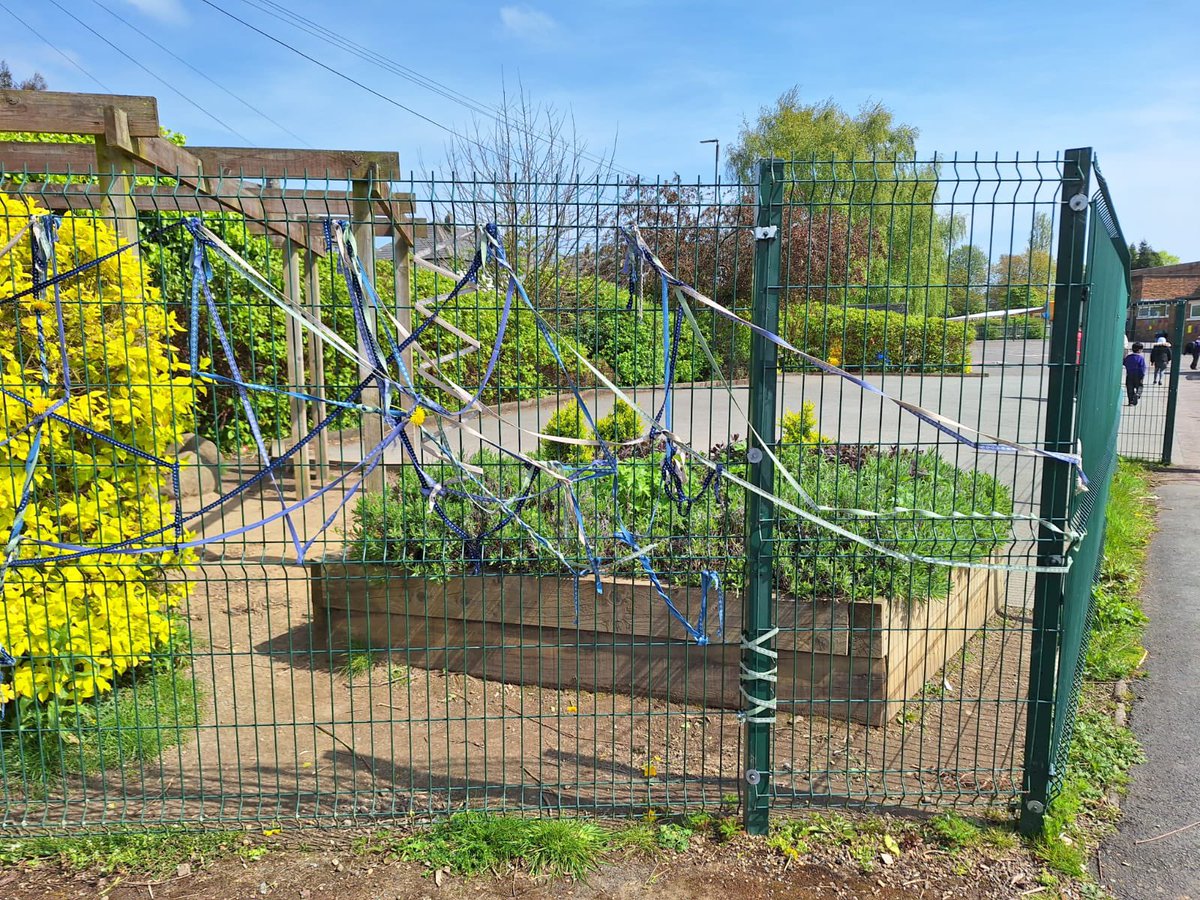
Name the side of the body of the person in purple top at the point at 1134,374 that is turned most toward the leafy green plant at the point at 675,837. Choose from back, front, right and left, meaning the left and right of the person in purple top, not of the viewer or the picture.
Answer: back

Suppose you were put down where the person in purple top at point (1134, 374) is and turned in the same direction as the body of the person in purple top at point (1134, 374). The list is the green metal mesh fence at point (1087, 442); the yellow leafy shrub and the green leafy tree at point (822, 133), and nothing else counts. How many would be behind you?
2

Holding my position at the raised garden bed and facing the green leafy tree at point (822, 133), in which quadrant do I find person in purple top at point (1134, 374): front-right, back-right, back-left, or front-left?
front-right

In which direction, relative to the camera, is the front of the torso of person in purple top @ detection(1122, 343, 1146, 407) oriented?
away from the camera

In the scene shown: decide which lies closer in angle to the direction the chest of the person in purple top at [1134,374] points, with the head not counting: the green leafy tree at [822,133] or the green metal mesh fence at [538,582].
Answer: the green leafy tree

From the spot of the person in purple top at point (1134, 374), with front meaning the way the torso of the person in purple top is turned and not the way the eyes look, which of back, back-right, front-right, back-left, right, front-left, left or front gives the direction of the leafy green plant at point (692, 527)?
back

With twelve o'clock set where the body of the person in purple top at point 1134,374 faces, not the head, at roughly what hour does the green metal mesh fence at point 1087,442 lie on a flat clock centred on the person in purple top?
The green metal mesh fence is roughly at 6 o'clock from the person in purple top.

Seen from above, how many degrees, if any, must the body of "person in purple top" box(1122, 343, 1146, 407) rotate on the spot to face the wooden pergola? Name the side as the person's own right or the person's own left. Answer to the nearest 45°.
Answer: approximately 180°

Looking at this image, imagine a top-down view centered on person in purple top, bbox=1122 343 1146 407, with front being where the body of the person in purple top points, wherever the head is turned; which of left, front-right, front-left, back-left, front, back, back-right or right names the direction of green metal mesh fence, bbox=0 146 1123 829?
back

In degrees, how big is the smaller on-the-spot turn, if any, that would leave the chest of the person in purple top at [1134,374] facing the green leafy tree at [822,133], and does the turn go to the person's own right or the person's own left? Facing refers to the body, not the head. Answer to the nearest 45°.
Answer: approximately 45° to the person's own left

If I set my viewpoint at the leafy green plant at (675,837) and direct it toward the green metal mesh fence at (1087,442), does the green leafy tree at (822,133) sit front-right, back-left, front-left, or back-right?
front-left
